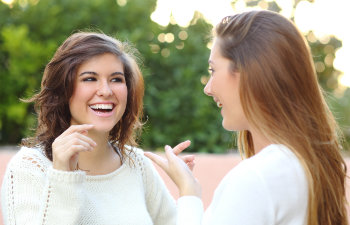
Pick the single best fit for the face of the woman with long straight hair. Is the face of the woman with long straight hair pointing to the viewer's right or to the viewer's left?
to the viewer's left

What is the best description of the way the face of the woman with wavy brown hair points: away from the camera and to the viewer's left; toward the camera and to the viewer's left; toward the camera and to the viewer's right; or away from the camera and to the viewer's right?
toward the camera and to the viewer's right

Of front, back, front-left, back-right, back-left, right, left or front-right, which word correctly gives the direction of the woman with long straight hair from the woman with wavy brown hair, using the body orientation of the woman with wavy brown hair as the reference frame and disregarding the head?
front

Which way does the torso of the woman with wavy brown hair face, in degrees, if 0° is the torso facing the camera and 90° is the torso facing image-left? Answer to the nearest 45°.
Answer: approximately 315°
